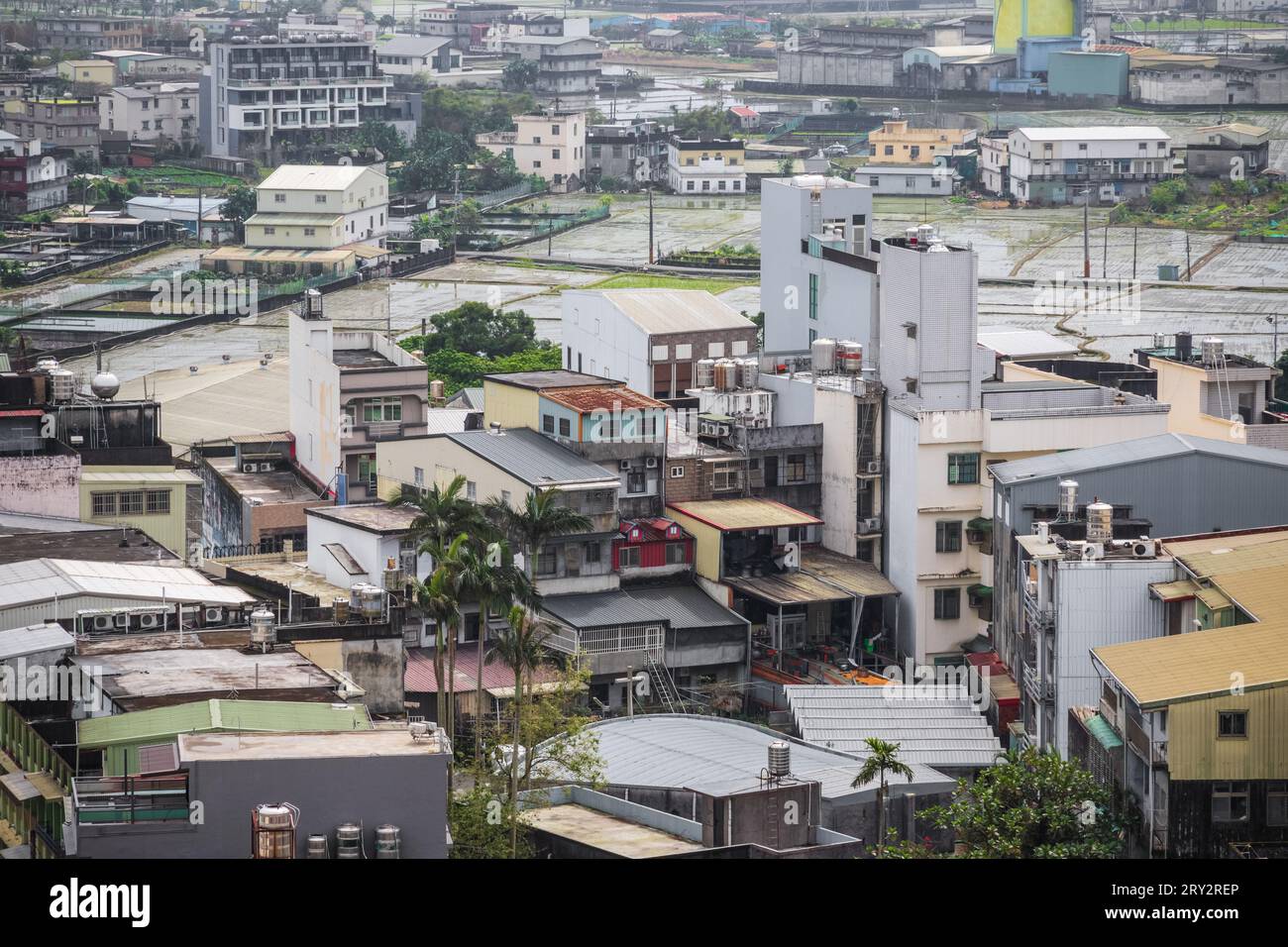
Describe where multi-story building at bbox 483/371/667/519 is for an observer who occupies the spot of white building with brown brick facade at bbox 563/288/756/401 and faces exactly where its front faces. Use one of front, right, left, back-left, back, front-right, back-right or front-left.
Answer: front-right

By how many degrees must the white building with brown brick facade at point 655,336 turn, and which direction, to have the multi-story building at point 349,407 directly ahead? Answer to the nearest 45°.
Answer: approximately 90° to its right

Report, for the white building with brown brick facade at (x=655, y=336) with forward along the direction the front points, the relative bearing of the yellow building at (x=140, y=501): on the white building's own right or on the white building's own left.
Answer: on the white building's own right

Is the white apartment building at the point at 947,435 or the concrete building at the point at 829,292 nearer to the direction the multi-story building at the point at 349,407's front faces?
the white apartment building

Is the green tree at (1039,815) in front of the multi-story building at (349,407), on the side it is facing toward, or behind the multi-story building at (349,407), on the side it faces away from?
in front

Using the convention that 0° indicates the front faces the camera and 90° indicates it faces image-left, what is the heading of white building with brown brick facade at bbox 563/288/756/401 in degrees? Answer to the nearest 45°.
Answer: approximately 315°

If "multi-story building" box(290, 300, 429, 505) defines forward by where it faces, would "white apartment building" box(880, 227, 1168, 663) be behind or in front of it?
in front

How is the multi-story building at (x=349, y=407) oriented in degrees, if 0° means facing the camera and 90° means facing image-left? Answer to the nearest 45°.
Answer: approximately 315°
